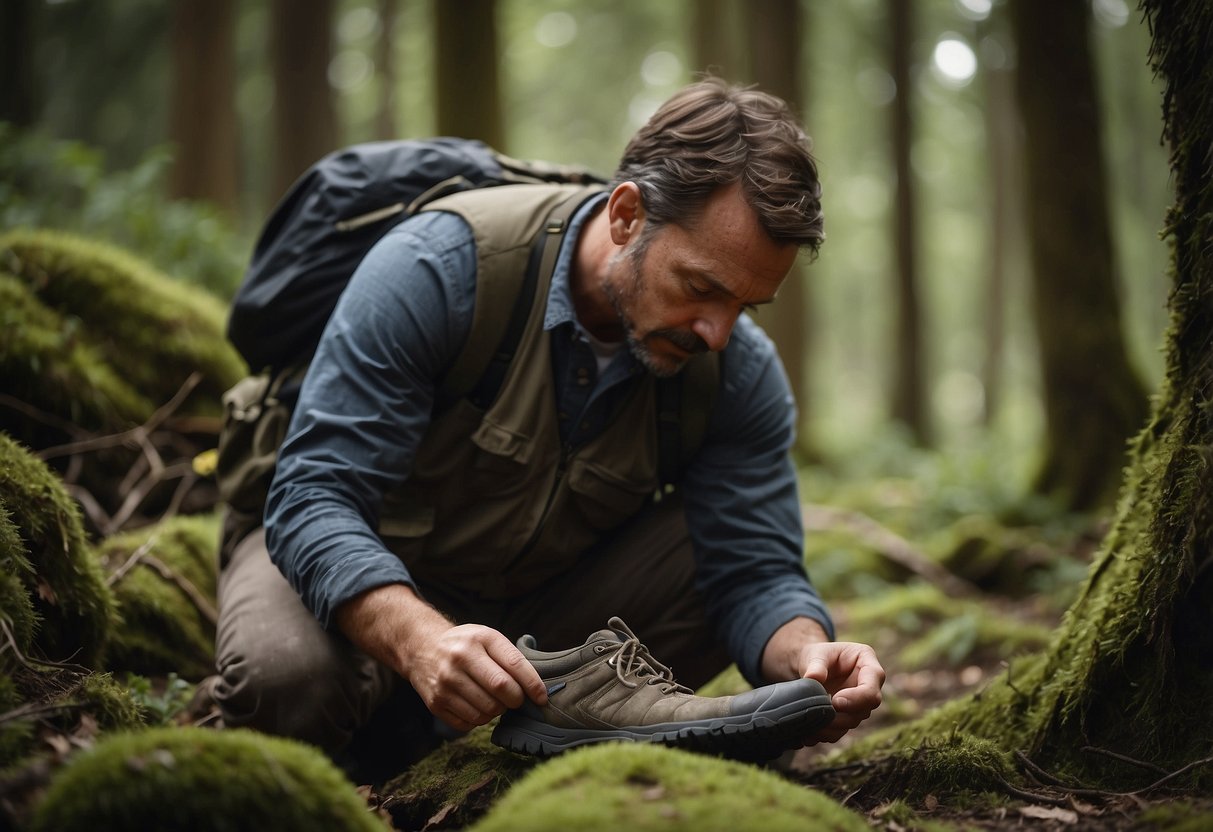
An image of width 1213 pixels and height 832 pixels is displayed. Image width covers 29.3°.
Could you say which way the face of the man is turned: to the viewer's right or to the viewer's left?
to the viewer's right

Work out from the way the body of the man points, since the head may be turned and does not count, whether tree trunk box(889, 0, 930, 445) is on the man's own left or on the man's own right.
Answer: on the man's own left

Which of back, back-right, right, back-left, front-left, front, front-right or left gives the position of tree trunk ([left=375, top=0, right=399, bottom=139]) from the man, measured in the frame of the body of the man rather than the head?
back-left

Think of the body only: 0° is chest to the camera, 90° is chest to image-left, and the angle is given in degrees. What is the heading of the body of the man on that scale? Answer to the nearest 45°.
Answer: approximately 315°

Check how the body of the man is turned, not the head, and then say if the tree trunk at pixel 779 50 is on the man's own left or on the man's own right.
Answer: on the man's own left

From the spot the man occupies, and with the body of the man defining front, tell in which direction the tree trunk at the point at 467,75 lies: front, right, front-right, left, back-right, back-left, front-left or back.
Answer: back-left
